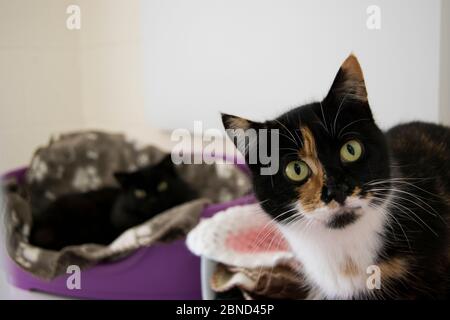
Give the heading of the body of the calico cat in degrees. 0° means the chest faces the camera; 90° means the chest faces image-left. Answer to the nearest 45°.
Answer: approximately 45°

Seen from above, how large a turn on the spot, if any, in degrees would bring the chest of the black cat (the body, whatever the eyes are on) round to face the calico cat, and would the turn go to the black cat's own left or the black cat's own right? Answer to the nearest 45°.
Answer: approximately 45° to the black cat's own right

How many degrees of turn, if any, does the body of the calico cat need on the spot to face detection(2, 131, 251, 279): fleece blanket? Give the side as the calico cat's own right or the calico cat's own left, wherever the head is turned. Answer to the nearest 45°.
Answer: approximately 90° to the calico cat's own right

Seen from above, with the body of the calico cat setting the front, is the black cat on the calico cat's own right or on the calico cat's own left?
on the calico cat's own right

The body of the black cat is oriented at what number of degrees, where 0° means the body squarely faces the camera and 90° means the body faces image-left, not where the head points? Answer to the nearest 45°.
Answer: approximately 315°
